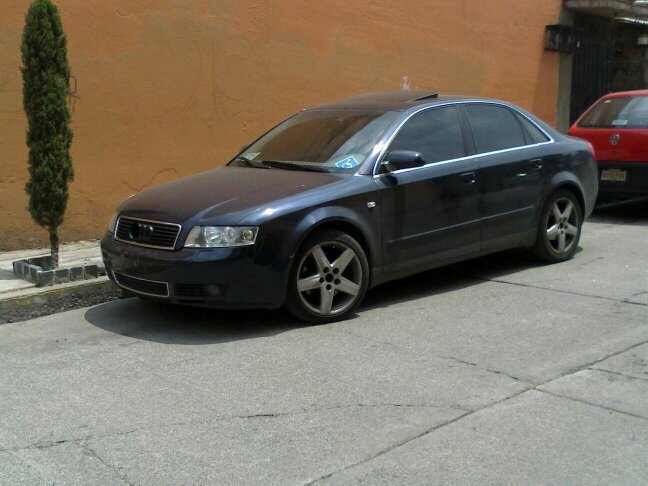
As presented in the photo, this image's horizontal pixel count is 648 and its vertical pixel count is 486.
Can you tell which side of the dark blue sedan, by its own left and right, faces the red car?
back

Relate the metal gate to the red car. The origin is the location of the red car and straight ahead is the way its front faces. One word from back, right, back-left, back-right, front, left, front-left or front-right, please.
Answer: front-left

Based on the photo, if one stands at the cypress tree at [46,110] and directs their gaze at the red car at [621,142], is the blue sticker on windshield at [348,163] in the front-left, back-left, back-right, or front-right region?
front-right

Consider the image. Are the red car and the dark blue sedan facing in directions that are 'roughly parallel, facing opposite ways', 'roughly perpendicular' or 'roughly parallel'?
roughly parallel, facing opposite ways

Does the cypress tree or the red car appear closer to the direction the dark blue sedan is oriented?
the cypress tree

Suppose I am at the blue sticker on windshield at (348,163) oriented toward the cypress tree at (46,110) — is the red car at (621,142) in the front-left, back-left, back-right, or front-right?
back-right

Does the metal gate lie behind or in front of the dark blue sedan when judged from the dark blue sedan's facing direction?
behind

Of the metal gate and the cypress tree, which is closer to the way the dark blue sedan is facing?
the cypress tree

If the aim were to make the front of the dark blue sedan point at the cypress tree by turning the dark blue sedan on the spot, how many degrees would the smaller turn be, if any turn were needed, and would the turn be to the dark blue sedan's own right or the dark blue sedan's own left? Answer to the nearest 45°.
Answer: approximately 45° to the dark blue sedan's own right

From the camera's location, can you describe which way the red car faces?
facing away from the viewer and to the right of the viewer
